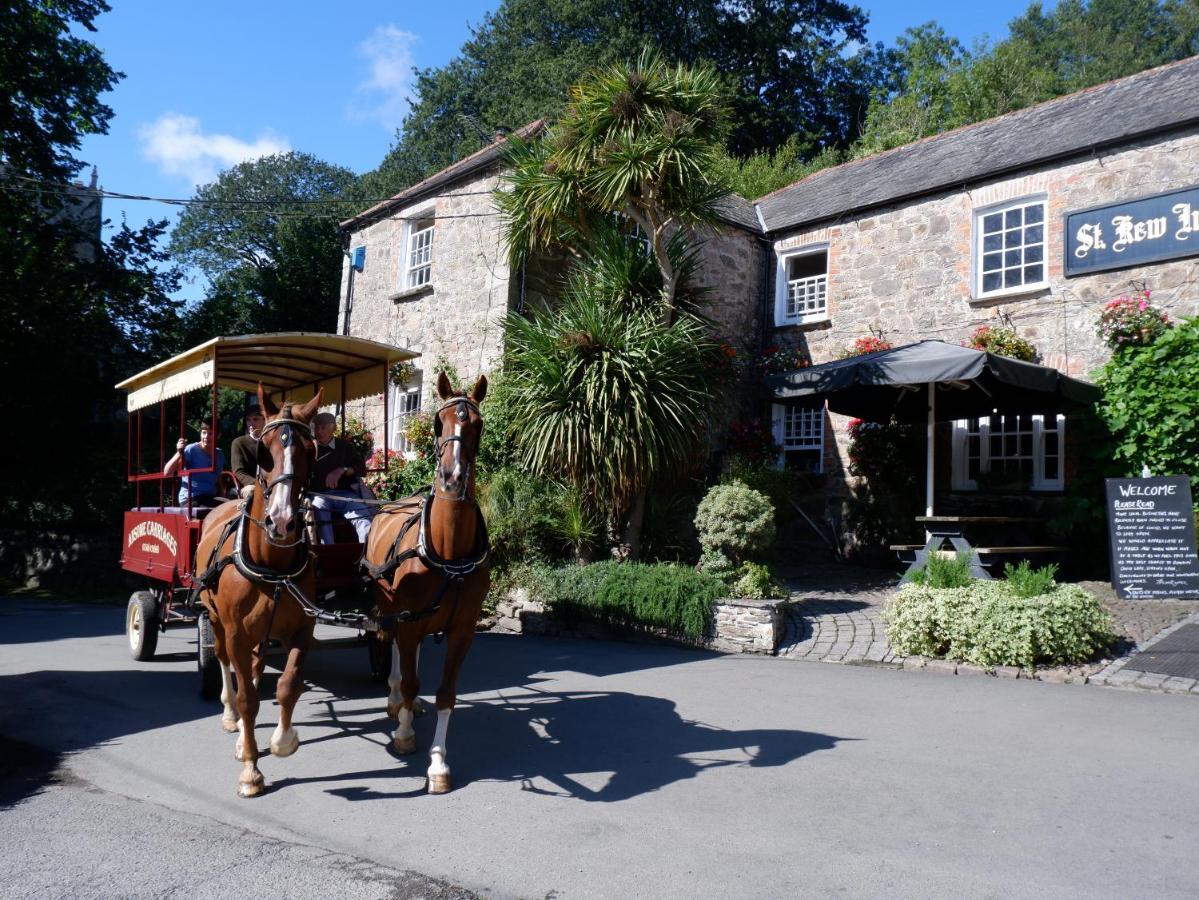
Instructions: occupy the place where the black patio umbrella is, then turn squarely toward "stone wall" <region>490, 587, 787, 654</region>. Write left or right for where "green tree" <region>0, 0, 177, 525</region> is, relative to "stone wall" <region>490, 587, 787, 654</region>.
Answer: right

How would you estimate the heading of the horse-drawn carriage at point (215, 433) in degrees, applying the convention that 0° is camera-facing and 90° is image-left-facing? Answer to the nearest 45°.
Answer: approximately 315°

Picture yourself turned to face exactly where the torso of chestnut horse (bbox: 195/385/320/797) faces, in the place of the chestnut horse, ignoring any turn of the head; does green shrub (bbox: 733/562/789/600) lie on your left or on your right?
on your left

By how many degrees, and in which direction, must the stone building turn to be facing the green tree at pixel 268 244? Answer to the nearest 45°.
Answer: approximately 90° to its right

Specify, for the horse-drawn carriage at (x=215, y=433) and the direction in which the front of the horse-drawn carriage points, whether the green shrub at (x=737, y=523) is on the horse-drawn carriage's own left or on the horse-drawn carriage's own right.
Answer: on the horse-drawn carriage's own left

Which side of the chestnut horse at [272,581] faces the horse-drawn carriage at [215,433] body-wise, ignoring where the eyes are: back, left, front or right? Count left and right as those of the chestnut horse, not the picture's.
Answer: back
